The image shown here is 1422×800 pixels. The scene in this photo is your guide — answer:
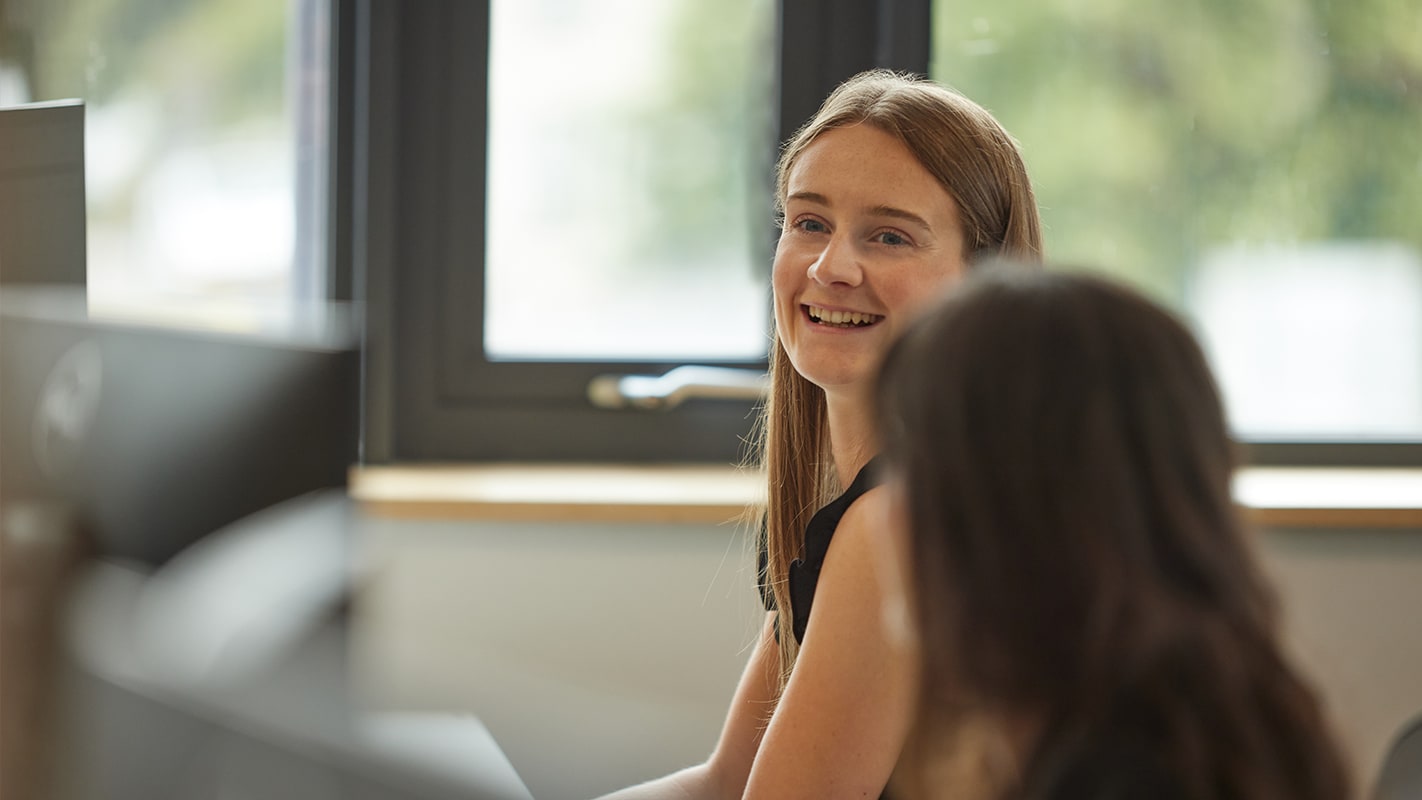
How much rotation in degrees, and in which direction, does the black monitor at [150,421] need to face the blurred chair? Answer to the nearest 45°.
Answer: approximately 90° to its right

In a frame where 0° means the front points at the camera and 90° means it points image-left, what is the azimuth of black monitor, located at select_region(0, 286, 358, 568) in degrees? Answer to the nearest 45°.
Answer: approximately 135°

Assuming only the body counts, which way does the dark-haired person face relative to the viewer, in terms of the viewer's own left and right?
facing away from the viewer and to the left of the viewer

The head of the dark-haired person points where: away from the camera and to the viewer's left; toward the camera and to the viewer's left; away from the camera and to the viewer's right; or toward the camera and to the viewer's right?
away from the camera and to the viewer's left
